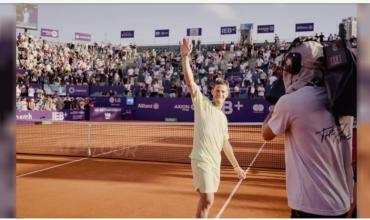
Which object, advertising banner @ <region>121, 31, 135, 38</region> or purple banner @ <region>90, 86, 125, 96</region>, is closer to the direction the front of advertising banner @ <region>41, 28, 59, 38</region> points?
the purple banner

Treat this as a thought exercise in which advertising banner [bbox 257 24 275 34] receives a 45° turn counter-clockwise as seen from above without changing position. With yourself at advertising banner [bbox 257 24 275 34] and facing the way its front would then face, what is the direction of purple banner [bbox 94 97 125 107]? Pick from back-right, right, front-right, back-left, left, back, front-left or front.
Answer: right

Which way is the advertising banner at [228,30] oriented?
toward the camera

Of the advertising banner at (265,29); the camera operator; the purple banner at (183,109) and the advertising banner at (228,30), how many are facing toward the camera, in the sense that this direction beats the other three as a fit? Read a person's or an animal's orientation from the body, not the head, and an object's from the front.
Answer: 3

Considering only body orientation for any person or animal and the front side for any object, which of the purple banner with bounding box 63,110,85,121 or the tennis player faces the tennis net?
the purple banner

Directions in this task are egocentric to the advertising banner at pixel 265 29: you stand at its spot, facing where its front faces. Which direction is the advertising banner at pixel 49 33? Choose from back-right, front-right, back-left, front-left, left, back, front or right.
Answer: right

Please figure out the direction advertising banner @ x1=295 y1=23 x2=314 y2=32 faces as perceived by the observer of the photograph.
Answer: facing the viewer

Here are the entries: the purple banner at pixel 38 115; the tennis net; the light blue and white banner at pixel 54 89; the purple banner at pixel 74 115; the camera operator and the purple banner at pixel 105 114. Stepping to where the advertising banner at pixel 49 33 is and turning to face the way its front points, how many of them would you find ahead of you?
6

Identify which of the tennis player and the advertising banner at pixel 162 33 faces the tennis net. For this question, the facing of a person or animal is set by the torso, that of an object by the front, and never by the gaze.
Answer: the advertising banner

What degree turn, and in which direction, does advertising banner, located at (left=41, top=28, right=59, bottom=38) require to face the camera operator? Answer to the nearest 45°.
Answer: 0° — it already faces them

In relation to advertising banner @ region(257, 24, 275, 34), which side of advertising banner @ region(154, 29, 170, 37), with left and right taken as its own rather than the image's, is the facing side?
left

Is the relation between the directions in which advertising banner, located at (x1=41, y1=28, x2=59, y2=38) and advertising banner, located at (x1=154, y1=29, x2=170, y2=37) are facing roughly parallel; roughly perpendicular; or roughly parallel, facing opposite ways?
roughly parallel

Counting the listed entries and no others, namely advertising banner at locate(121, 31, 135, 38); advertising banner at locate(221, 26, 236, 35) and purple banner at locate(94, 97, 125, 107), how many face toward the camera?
3

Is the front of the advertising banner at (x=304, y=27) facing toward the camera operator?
yes

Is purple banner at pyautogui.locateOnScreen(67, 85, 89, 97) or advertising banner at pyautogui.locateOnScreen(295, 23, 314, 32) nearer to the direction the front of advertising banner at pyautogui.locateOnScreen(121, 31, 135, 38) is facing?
the purple banner

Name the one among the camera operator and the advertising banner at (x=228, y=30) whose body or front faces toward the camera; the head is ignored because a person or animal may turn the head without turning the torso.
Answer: the advertising banner

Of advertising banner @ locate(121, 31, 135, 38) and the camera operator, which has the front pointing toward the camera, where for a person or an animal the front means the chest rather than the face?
the advertising banner

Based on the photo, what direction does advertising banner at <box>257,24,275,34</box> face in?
toward the camera

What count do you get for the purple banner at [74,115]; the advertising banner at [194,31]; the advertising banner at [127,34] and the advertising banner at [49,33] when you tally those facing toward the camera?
4

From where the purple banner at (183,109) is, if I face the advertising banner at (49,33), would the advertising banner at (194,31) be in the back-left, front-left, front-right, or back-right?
front-right

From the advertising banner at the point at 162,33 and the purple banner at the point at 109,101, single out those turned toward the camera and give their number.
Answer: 2
